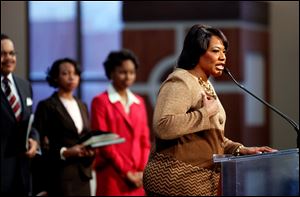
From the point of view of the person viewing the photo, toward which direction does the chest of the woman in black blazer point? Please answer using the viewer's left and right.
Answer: facing the viewer and to the right of the viewer

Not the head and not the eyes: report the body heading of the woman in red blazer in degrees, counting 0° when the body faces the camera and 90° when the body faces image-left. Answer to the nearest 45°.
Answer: approximately 315°

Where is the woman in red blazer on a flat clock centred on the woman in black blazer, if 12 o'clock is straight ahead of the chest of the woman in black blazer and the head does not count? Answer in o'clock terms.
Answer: The woman in red blazer is roughly at 10 o'clock from the woman in black blazer.

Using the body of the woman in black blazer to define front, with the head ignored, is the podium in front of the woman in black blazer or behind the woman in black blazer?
in front

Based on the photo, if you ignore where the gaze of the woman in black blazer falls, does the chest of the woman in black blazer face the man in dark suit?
no

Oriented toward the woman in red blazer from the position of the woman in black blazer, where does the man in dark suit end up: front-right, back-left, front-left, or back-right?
back-right

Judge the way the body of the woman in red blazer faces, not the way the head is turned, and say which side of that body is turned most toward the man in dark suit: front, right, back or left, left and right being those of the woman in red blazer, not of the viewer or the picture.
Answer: right

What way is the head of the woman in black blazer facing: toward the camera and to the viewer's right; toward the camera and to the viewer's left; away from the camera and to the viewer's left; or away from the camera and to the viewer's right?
toward the camera and to the viewer's right

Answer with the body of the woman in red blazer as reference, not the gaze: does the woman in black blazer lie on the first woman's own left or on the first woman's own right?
on the first woman's own right
